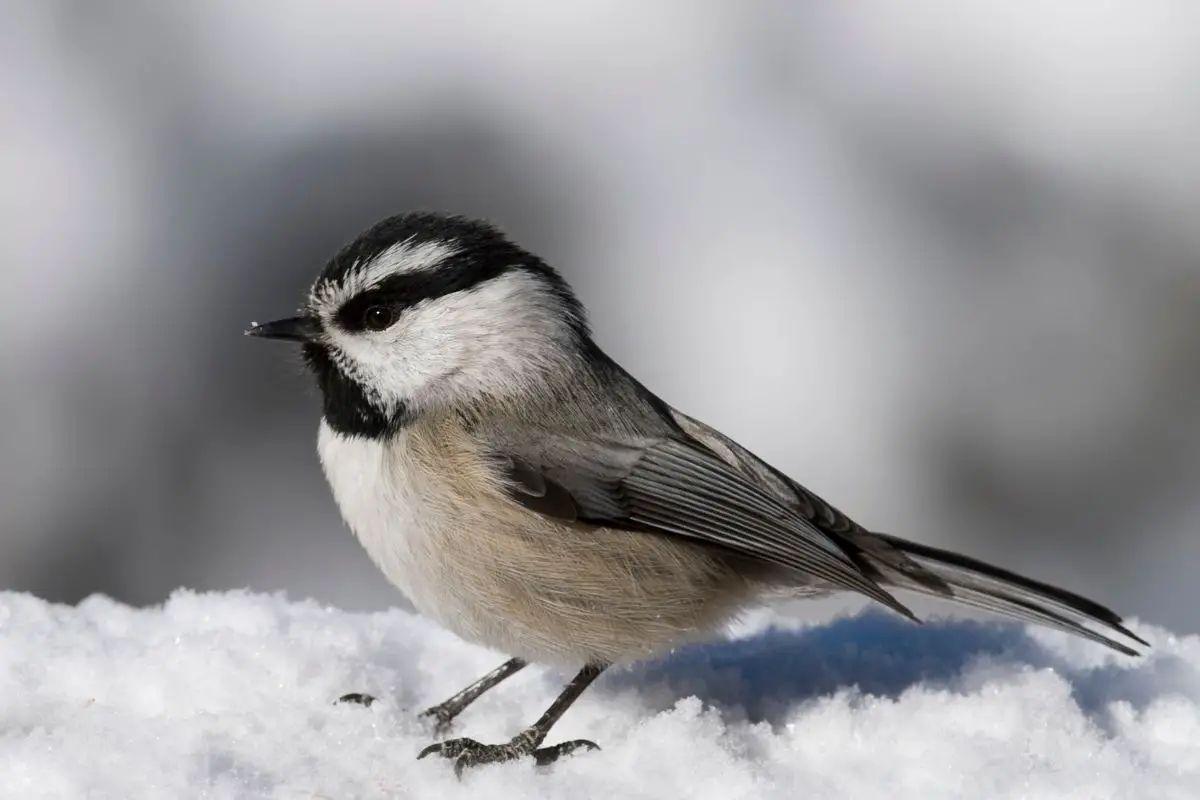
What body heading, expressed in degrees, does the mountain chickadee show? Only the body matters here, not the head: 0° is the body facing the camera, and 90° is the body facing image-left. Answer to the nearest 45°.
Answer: approximately 90°
